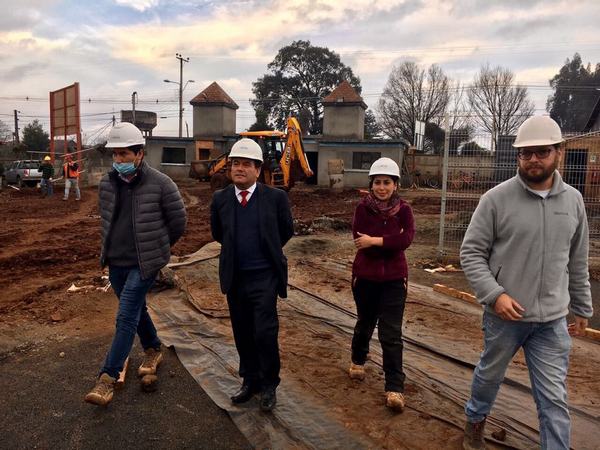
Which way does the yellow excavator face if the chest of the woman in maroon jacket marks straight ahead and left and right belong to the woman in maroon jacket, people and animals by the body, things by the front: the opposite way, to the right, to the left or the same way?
to the right

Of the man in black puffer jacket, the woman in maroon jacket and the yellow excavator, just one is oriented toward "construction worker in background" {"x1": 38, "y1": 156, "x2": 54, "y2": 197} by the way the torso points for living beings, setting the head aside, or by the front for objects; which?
the yellow excavator

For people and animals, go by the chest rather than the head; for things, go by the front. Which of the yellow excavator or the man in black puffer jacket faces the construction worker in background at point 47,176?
the yellow excavator

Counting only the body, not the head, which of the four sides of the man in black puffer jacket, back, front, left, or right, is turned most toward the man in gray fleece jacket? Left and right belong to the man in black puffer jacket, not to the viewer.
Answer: left

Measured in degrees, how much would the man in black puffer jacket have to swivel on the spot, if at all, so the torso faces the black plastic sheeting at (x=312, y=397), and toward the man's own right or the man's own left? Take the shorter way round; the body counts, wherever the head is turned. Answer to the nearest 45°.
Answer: approximately 135° to the man's own left

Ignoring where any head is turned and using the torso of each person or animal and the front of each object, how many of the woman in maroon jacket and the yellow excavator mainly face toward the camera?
1

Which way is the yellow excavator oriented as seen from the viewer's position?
to the viewer's left

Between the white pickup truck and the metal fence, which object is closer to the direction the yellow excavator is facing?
the white pickup truck

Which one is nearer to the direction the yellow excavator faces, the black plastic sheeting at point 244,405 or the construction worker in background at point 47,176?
the construction worker in background
